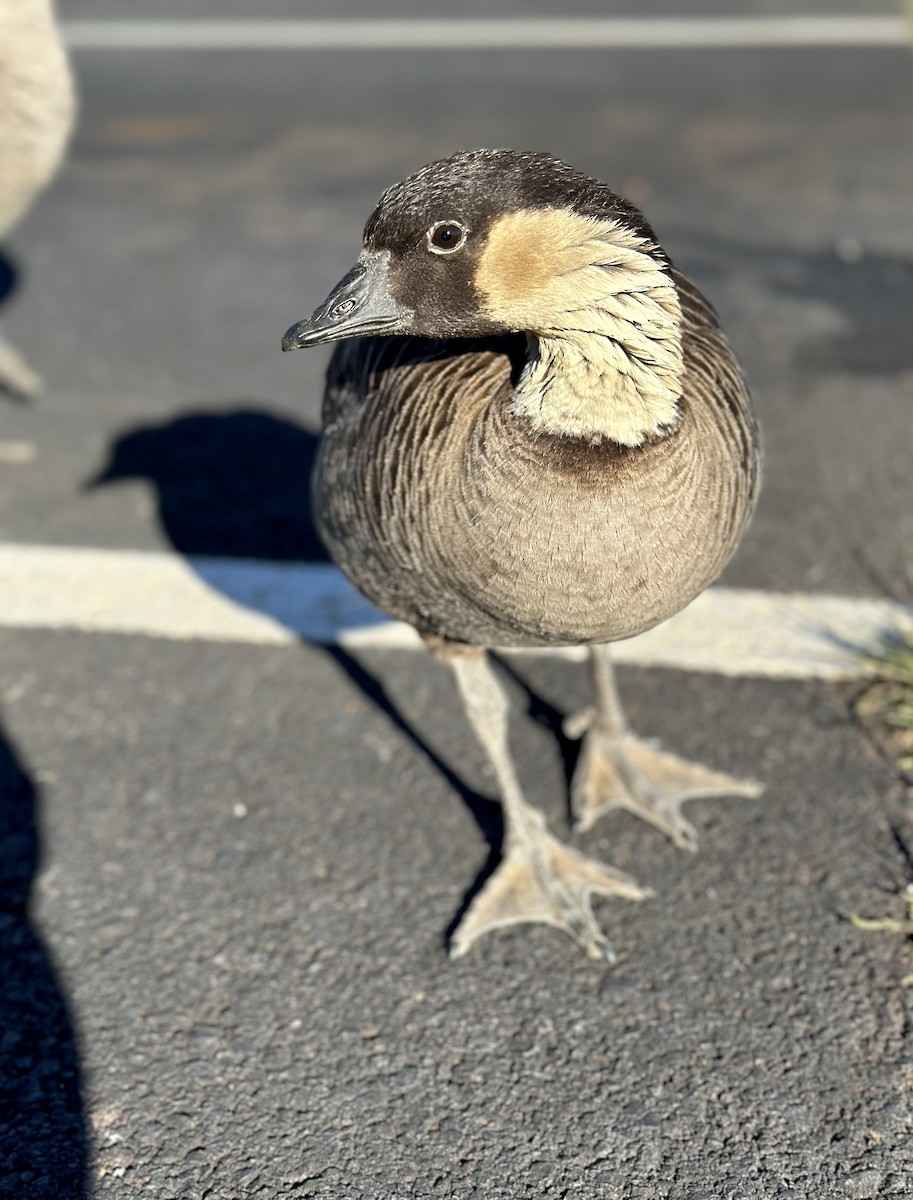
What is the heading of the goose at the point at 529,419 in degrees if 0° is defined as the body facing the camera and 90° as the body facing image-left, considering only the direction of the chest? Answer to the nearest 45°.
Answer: approximately 315°
